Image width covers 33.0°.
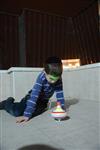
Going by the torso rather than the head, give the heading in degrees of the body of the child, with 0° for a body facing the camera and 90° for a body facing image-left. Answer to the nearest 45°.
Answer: approximately 315°

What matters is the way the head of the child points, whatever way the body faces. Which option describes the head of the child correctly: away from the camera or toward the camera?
toward the camera
